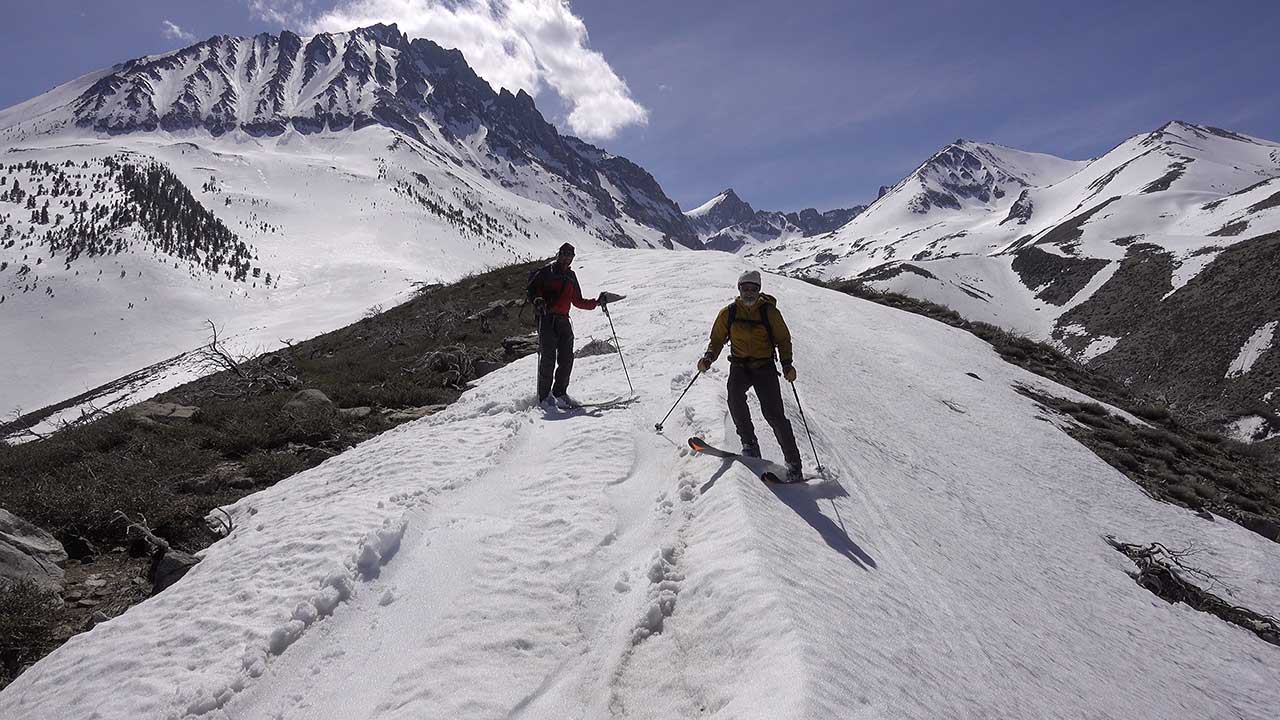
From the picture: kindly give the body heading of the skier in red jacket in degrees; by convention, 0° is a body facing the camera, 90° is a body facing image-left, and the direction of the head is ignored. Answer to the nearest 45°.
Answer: approximately 315°

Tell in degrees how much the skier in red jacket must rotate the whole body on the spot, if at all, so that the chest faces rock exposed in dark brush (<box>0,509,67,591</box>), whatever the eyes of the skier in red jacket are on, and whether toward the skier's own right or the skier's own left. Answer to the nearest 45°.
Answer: approximately 90° to the skier's own right

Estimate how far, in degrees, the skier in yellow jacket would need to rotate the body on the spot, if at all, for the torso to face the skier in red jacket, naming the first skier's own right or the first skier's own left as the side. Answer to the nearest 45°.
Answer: approximately 135° to the first skier's own right

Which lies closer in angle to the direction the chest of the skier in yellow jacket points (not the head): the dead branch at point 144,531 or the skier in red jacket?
the dead branch

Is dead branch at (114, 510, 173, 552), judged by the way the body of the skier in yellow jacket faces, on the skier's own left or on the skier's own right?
on the skier's own right

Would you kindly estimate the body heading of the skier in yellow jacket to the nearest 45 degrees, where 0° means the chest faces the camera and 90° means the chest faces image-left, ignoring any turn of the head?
approximately 0°

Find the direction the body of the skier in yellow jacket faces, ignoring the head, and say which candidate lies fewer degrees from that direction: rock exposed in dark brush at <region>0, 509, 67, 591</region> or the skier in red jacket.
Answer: the rock exposed in dark brush

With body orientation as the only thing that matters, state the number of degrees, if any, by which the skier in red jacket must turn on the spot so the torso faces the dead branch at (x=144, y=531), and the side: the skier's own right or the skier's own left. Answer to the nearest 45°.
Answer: approximately 90° to the skier's own right
